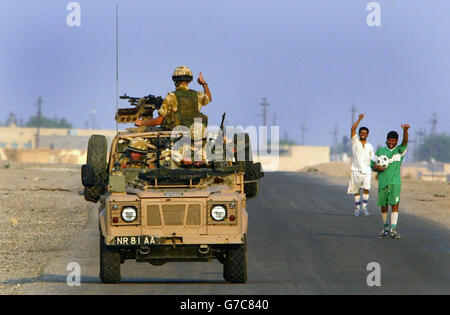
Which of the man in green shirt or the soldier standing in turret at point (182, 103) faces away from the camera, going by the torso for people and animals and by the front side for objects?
the soldier standing in turret

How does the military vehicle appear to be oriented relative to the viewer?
toward the camera

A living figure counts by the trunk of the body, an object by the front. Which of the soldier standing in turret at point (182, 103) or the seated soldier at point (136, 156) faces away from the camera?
the soldier standing in turret

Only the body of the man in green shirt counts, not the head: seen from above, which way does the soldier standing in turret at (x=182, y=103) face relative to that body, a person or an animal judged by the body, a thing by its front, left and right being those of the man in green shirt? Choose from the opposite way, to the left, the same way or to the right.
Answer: the opposite way

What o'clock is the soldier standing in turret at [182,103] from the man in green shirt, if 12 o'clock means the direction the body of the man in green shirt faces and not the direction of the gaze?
The soldier standing in turret is roughly at 1 o'clock from the man in green shirt.

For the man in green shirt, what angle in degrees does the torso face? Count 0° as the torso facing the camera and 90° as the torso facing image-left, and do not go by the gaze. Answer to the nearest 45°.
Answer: approximately 0°

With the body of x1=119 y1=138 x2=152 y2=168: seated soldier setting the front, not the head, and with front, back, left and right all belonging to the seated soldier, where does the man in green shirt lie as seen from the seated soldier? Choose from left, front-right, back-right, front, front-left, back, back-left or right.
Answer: back-left

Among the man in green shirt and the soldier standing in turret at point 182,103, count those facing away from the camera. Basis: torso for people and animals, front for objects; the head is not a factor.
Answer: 1

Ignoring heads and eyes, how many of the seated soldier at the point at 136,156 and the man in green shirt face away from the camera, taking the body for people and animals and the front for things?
0

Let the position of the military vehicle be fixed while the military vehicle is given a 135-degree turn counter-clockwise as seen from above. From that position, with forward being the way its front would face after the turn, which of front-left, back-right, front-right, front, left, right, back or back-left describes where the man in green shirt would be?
front

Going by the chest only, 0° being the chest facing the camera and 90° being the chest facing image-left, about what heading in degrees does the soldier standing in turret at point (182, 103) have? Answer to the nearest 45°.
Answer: approximately 180°

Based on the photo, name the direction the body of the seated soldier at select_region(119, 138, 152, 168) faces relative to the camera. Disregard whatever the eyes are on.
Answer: toward the camera

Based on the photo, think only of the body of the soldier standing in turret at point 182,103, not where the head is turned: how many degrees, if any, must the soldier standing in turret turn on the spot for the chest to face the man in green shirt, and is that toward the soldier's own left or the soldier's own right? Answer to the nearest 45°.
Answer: approximately 45° to the soldier's own right

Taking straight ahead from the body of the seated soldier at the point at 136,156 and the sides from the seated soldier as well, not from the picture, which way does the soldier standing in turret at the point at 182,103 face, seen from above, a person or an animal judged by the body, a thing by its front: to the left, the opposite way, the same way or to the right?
the opposite way
